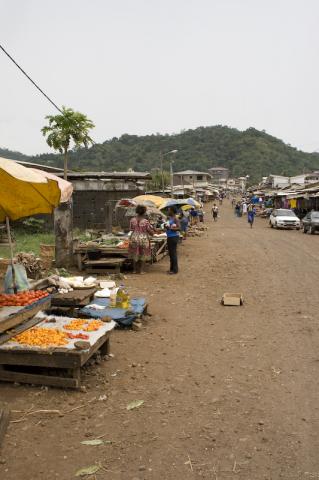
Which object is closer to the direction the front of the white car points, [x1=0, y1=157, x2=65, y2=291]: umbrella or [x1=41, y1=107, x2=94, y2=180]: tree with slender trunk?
the umbrella

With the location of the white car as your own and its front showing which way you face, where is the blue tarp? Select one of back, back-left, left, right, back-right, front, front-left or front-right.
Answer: front-right

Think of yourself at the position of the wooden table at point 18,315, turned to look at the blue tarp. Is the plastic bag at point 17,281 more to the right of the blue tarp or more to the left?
left

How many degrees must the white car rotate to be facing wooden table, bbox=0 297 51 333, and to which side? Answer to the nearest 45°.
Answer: approximately 45° to its right

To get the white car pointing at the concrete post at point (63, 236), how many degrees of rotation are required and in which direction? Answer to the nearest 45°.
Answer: approximately 45° to its right

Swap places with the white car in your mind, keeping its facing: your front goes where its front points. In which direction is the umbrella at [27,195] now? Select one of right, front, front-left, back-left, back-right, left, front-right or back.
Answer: front-right

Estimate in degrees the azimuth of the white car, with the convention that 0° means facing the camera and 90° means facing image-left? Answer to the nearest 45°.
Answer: approximately 315°

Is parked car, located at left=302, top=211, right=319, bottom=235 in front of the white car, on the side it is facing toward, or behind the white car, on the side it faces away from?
in front

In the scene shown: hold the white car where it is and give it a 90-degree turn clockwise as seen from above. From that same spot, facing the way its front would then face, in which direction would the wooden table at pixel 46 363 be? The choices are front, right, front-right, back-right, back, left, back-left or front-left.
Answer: front-left

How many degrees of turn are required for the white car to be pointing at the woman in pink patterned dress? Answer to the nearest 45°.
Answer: approximately 45° to its right

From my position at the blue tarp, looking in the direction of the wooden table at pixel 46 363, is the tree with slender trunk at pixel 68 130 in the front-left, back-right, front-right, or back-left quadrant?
back-right

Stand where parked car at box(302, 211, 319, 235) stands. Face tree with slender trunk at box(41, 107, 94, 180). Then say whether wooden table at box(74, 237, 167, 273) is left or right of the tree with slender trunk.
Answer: left
